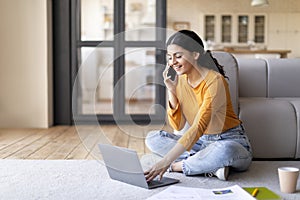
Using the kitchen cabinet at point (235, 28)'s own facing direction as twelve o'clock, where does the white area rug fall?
The white area rug is roughly at 12 o'clock from the kitchen cabinet.

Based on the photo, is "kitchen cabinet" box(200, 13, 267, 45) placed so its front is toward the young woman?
yes

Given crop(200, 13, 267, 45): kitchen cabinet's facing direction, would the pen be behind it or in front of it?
in front

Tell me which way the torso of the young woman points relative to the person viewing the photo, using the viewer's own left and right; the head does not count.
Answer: facing the viewer and to the left of the viewer

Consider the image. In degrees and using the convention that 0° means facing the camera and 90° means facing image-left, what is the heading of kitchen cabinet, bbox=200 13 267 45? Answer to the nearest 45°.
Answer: approximately 0°

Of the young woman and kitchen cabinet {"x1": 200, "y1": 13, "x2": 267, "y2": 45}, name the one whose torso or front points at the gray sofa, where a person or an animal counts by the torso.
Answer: the kitchen cabinet

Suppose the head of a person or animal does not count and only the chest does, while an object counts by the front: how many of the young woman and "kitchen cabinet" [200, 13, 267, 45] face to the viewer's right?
0

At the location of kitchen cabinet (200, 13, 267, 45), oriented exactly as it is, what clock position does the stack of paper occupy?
The stack of paper is roughly at 12 o'clock from the kitchen cabinet.

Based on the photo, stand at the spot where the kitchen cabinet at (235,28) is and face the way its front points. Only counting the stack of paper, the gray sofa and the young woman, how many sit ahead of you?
3

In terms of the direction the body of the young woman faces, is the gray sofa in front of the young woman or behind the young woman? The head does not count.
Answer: behind

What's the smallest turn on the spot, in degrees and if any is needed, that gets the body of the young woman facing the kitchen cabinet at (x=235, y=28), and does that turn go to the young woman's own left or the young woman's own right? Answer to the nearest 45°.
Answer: approximately 135° to the young woman's own right

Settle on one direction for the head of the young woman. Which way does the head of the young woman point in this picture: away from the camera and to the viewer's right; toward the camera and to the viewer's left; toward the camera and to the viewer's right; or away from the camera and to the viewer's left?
toward the camera and to the viewer's left
